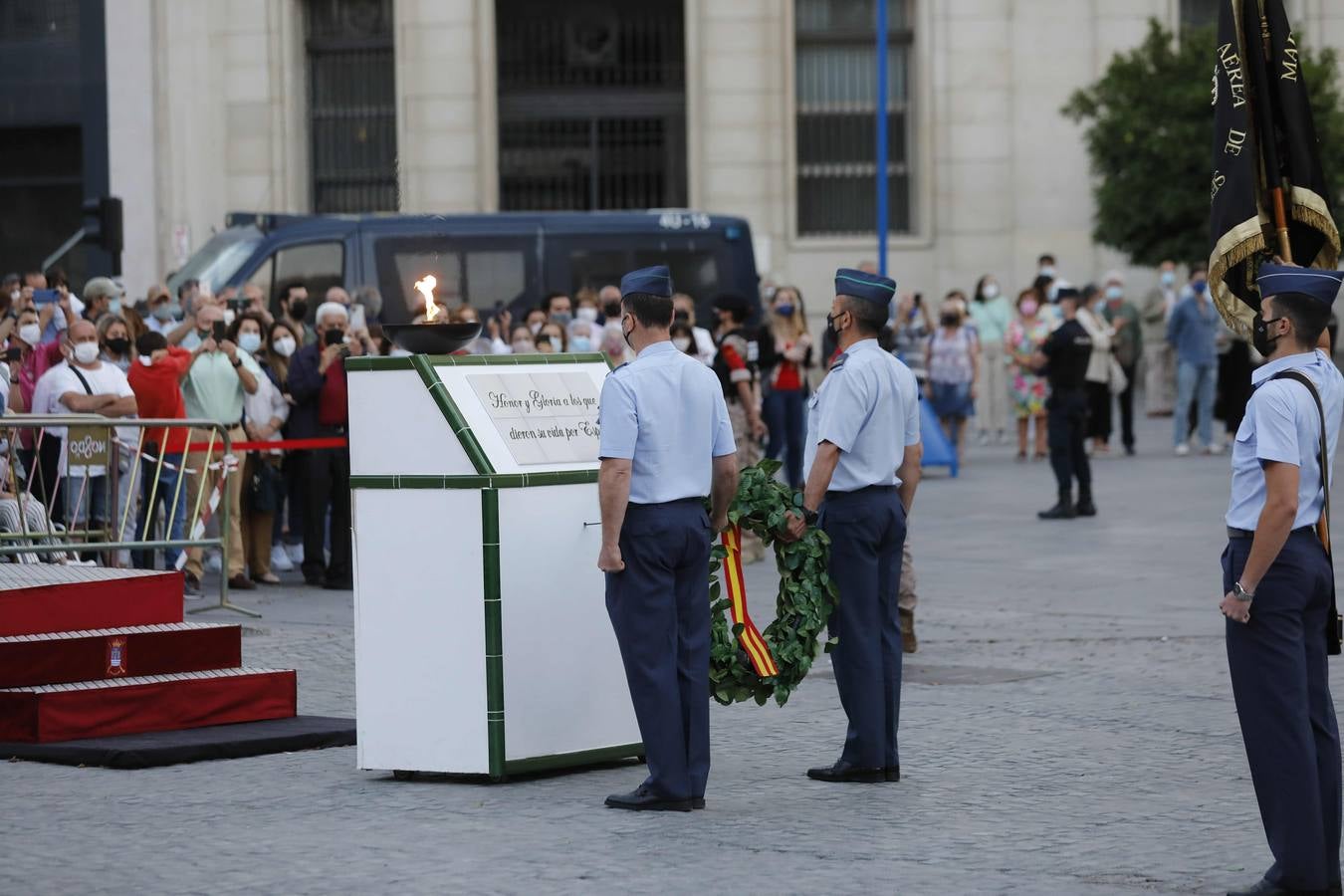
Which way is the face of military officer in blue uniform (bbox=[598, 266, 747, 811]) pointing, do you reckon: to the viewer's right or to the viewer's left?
to the viewer's left

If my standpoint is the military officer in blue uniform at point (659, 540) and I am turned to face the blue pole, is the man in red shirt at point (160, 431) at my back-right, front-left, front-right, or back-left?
front-left

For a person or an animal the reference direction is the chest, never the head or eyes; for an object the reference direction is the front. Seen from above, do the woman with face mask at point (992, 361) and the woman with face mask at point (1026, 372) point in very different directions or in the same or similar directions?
same or similar directions

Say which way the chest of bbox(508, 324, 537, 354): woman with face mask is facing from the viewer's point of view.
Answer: toward the camera

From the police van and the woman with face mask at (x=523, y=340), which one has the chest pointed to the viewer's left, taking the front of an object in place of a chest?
the police van

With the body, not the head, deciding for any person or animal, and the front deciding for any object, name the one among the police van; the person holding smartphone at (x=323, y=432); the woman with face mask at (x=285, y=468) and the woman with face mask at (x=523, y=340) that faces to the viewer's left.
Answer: the police van

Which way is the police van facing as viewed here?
to the viewer's left

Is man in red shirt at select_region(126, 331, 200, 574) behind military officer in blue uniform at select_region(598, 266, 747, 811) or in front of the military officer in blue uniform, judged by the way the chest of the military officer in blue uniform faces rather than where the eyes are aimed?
in front

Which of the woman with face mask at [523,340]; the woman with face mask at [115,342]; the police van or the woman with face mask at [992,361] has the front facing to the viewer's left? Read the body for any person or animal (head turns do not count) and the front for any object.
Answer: the police van

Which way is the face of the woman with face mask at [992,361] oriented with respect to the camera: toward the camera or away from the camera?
toward the camera

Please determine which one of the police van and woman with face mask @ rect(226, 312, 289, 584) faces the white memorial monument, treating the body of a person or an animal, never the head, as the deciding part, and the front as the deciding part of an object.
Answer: the woman with face mask

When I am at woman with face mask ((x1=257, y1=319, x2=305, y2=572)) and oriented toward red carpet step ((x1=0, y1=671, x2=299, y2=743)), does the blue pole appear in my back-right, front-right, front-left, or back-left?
back-left

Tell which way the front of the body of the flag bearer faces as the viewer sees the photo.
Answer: to the viewer's left

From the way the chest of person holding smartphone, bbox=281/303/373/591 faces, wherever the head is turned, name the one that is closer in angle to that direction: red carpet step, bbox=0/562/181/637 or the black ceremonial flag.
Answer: the black ceremonial flag

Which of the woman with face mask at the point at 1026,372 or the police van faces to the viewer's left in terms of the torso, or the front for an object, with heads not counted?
the police van

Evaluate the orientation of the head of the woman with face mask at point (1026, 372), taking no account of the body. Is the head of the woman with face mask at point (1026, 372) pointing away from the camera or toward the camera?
toward the camera

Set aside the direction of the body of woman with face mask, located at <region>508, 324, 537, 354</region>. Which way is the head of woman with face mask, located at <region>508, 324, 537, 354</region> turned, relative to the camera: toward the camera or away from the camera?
toward the camera

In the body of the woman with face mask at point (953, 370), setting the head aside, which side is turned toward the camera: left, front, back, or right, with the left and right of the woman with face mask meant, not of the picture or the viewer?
front

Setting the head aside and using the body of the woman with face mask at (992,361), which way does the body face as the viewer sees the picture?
toward the camera

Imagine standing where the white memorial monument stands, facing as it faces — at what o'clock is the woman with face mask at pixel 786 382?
The woman with face mask is roughly at 8 o'clock from the white memorial monument.
